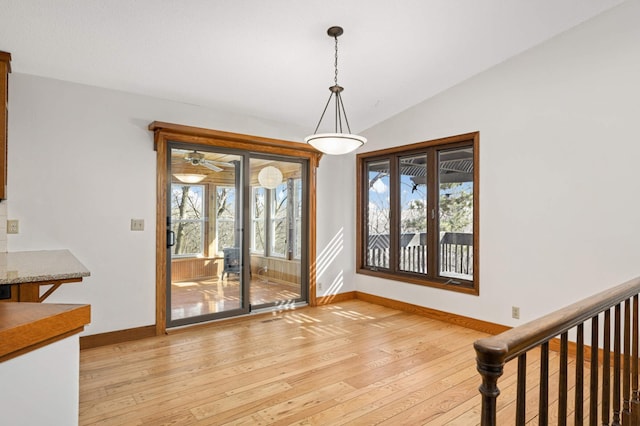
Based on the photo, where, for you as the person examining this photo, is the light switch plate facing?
facing the viewer

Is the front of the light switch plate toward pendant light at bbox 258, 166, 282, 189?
no

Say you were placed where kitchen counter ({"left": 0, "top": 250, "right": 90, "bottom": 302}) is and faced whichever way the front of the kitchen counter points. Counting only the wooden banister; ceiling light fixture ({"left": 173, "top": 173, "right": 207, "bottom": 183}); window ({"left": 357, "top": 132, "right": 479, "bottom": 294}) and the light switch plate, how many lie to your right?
0

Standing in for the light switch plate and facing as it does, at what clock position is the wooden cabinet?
The wooden cabinet is roughly at 2 o'clock from the light switch plate.

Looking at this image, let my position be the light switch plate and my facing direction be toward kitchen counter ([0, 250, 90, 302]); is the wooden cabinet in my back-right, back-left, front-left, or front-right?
front-right

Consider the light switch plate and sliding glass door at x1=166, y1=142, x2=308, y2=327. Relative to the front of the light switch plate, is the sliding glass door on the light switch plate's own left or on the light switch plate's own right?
on the light switch plate's own left

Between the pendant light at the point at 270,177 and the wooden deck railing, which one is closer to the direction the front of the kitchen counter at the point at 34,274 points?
the wooden deck railing

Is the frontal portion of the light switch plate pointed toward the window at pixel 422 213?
no

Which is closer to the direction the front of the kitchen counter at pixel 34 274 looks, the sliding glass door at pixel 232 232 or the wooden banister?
the wooden banister
